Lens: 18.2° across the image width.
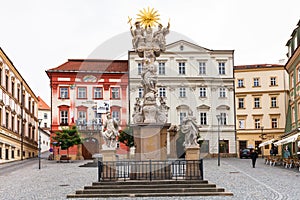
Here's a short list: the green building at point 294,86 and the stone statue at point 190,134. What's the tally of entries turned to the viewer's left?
1

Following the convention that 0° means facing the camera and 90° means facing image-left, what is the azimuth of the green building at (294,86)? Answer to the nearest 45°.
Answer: approximately 90°

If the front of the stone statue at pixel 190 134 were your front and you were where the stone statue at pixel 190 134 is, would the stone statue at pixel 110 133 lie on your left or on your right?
on your right

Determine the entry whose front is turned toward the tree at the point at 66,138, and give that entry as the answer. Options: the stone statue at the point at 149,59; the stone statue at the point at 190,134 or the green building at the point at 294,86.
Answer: the green building

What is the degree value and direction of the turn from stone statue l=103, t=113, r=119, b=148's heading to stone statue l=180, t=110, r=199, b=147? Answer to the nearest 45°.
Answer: approximately 90° to its left

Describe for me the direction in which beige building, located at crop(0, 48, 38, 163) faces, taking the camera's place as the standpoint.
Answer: facing to the right of the viewer

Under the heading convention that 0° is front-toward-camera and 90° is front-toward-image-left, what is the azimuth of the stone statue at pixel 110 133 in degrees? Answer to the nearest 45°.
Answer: approximately 0°

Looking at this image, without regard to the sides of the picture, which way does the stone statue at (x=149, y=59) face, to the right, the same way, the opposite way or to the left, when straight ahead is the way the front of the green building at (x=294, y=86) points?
to the left
